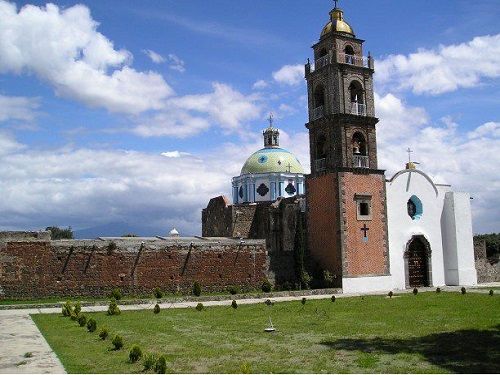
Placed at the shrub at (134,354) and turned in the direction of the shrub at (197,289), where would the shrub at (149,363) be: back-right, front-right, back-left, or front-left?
back-right

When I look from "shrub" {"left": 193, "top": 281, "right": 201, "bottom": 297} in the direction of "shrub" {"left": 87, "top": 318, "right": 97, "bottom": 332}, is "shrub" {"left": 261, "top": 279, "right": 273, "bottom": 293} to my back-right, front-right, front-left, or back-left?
back-left

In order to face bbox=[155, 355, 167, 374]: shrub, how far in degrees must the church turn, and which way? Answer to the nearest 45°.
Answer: approximately 45° to its right

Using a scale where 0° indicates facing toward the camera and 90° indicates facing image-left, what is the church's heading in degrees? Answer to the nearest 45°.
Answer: approximately 315°

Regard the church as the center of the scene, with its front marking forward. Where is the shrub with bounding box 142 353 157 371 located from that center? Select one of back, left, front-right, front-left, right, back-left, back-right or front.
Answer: front-right

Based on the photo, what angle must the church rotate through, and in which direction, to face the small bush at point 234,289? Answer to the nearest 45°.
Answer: approximately 90° to its right

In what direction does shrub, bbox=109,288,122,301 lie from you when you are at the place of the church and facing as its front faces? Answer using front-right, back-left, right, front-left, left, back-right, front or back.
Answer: right

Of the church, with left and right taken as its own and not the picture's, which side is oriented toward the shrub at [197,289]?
right

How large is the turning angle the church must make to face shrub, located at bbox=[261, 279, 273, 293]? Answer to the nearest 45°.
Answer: approximately 90° to its right

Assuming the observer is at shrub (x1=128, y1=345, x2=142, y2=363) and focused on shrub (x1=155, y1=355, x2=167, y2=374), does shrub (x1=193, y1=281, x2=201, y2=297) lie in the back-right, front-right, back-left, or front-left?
back-left
